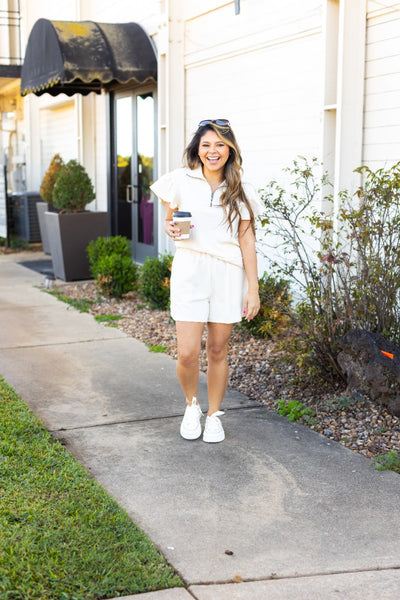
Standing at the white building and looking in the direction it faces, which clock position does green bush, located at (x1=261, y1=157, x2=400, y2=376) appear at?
The green bush is roughly at 10 o'clock from the white building.

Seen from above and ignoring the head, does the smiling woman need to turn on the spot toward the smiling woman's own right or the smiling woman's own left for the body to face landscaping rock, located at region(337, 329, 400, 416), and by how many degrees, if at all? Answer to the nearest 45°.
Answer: approximately 90° to the smiling woman's own left

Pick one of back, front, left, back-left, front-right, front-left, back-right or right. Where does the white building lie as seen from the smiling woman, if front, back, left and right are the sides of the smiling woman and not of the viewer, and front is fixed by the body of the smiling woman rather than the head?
back

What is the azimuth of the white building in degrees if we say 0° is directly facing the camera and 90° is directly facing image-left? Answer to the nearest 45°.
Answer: approximately 45°

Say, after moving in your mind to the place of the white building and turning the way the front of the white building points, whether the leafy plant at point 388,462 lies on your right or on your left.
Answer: on your left
